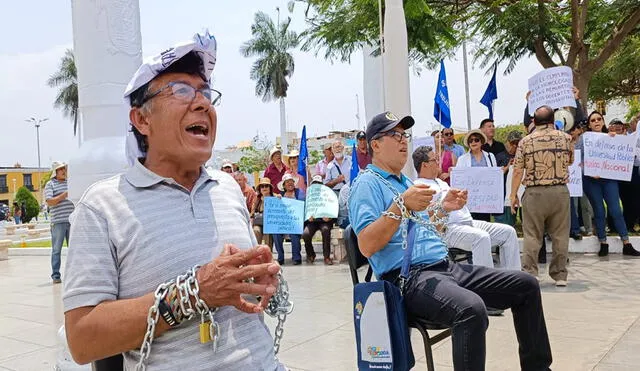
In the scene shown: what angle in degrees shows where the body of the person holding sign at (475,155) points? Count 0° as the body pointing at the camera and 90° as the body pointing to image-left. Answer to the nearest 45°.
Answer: approximately 0°

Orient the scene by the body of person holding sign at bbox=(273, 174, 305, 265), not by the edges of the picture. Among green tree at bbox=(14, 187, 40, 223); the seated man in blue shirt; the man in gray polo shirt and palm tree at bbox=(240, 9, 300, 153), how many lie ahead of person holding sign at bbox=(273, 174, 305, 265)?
2

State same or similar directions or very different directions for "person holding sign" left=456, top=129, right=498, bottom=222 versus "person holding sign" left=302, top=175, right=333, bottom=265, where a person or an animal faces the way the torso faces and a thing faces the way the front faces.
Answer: same or similar directions

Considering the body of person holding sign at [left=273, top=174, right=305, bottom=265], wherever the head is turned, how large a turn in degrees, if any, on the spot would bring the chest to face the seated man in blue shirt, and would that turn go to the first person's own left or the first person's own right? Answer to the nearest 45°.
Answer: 0° — they already face them

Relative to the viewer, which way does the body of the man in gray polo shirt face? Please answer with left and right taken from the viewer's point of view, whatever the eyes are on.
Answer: facing the viewer and to the right of the viewer

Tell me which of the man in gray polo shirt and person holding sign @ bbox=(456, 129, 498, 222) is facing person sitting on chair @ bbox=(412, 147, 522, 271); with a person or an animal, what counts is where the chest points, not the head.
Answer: the person holding sign

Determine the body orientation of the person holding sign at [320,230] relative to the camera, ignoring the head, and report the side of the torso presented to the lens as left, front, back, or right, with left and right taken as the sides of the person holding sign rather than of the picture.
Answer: front

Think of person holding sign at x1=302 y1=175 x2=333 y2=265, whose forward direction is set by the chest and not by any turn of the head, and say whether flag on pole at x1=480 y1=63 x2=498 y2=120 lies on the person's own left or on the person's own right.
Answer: on the person's own left

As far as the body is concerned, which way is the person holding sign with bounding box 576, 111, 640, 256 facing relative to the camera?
toward the camera

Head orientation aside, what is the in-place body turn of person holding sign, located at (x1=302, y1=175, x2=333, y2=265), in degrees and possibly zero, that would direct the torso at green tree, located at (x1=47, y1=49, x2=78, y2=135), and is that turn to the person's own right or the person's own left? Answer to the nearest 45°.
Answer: approximately 135° to the person's own right

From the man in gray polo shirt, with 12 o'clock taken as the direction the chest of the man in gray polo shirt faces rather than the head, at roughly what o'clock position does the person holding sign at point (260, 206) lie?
The person holding sign is roughly at 8 o'clock from the man in gray polo shirt.

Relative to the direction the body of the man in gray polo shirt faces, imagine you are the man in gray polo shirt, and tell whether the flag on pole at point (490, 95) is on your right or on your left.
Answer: on your left

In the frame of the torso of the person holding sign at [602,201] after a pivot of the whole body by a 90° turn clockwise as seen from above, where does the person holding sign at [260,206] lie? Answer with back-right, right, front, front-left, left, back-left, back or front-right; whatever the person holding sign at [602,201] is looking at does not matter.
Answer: front

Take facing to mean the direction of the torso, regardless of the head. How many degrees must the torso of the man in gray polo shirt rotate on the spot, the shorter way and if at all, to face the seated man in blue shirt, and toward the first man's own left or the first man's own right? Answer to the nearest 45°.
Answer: approximately 90° to the first man's own left

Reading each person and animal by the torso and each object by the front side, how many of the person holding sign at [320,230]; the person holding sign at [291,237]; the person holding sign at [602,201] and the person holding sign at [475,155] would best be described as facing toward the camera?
4
